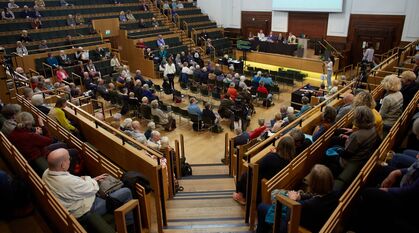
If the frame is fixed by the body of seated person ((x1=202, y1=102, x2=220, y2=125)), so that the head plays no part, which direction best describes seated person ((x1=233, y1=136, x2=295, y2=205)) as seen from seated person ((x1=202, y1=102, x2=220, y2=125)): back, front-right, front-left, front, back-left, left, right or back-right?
back-right

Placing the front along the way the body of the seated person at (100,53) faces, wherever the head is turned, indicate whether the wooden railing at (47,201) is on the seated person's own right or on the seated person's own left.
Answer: on the seated person's own right

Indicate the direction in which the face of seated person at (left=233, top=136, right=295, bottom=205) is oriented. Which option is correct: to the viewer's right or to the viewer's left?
to the viewer's left

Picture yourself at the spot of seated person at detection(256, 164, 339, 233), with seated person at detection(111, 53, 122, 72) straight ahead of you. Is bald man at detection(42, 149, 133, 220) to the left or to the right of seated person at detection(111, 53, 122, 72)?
left

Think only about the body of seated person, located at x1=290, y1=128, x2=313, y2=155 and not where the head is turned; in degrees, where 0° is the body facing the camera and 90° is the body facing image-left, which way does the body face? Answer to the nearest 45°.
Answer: approximately 135°

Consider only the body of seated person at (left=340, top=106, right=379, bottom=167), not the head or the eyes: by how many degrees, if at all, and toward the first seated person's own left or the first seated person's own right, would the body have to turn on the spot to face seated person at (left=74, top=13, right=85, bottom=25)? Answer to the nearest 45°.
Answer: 0° — they already face them

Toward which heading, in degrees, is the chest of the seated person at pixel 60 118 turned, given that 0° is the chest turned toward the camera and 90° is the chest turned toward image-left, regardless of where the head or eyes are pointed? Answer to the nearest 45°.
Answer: approximately 225°

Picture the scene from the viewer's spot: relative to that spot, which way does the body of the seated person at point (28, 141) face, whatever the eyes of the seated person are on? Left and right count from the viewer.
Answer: facing away from the viewer and to the right of the viewer

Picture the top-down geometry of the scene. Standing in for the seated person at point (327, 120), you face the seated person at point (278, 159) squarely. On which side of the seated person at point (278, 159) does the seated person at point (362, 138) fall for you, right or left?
left

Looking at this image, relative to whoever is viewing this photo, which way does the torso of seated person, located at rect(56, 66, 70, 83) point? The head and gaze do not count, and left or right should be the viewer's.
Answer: facing to the right of the viewer

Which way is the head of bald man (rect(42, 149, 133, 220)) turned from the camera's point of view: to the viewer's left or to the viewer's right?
to the viewer's right

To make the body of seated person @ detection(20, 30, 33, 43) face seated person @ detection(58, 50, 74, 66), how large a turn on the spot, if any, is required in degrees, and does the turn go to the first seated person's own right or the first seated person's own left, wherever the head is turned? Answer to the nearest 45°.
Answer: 0° — they already face them

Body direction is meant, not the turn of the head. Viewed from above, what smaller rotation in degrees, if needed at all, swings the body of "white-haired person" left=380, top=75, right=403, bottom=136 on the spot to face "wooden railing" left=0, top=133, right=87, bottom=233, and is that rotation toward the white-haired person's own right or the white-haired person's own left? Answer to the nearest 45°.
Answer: approximately 90° to the white-haired person's own left

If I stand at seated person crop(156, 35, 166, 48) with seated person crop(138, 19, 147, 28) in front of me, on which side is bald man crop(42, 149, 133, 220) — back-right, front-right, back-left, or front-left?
back-left
